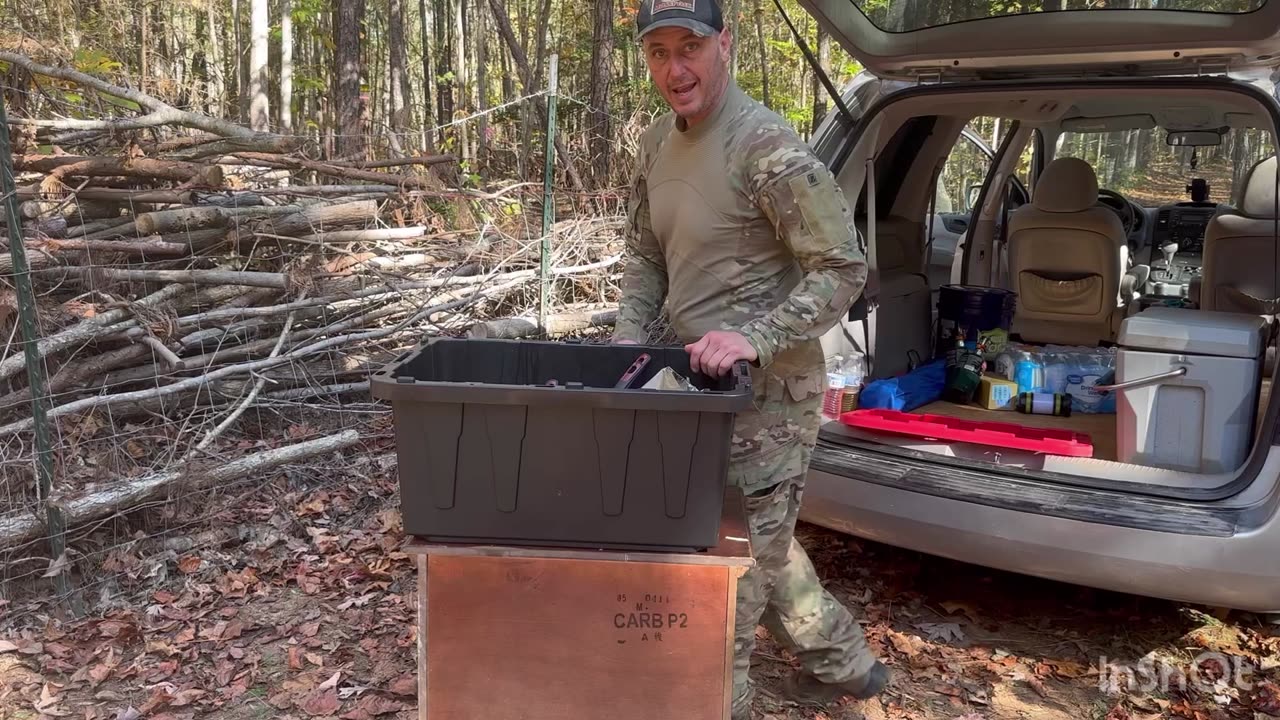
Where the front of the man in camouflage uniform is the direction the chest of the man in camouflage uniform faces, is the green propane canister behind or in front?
behind

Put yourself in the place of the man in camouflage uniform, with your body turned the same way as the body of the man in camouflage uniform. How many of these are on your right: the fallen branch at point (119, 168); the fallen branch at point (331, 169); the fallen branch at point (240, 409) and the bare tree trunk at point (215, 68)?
4

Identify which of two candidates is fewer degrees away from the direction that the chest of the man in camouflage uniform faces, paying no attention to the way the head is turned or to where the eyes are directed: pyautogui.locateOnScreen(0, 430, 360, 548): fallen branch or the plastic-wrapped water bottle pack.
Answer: the fallen branch

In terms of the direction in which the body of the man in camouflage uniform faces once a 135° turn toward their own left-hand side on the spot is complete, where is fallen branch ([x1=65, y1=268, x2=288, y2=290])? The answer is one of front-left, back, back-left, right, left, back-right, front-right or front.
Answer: back-left

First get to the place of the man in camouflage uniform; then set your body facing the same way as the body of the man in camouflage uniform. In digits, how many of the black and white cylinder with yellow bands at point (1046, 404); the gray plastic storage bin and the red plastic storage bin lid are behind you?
2

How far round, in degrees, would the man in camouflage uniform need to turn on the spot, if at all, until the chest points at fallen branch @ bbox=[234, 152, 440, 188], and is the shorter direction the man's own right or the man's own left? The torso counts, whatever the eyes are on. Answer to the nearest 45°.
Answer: approximately 90° to the man's own right

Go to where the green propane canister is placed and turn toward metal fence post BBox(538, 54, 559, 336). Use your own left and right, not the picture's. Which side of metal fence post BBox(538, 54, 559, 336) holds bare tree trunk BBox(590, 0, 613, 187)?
right

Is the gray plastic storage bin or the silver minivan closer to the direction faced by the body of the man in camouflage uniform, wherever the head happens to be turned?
the gray plastic storage bin

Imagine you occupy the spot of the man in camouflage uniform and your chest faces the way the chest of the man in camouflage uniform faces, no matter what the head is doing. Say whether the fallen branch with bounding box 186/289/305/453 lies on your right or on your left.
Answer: on your right

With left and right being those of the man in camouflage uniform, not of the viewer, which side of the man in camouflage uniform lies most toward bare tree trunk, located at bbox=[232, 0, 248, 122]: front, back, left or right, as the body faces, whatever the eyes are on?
right

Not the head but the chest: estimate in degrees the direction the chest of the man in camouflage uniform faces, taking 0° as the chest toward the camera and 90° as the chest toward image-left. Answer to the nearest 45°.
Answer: approximately 45°

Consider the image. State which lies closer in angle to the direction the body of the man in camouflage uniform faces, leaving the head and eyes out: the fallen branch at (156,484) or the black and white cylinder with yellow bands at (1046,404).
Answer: the fallen branch

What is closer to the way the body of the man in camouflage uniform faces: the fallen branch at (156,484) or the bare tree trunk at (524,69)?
the fallen branch

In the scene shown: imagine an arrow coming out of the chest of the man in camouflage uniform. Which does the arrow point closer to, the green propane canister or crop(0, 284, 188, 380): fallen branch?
the fallen branch

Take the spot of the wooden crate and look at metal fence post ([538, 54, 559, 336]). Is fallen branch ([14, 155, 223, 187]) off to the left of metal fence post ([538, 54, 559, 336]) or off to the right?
left
